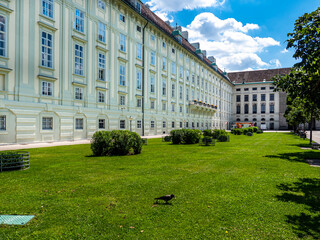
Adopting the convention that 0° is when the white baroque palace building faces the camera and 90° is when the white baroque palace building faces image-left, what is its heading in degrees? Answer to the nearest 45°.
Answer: approximately 315°

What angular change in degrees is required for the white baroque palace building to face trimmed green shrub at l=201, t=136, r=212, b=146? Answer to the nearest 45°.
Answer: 0° — it already faces it

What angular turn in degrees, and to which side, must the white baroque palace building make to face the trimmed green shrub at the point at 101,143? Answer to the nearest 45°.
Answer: approximately 45° to its right

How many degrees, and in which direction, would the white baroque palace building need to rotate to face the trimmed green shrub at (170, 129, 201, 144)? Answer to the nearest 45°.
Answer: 0° — it already faces it

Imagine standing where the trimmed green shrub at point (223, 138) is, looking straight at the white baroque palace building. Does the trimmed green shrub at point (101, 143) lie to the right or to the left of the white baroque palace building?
left

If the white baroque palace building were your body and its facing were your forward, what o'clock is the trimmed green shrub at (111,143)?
The trimmed green shrub is roughly at 1 o'clock from the white baroque palace building.

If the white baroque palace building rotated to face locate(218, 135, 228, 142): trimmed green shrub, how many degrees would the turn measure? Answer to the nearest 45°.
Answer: approximately 45° to its left
